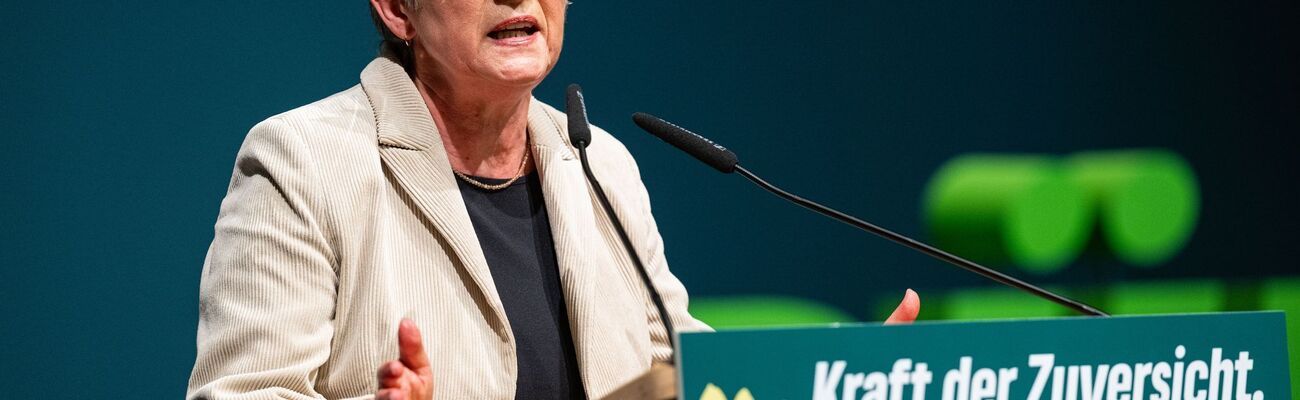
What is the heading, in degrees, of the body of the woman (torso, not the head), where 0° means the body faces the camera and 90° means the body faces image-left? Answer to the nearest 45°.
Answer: approximately 315°

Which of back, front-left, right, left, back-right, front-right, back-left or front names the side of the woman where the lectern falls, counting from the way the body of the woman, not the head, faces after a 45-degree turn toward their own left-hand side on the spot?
front-right

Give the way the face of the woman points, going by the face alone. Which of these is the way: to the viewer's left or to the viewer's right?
to the viewer's right
